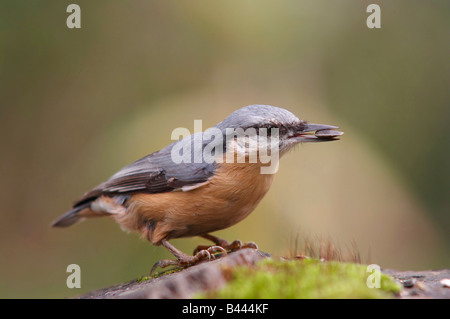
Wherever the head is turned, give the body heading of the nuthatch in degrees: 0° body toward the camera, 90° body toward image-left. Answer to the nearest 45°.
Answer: approximately 270°
